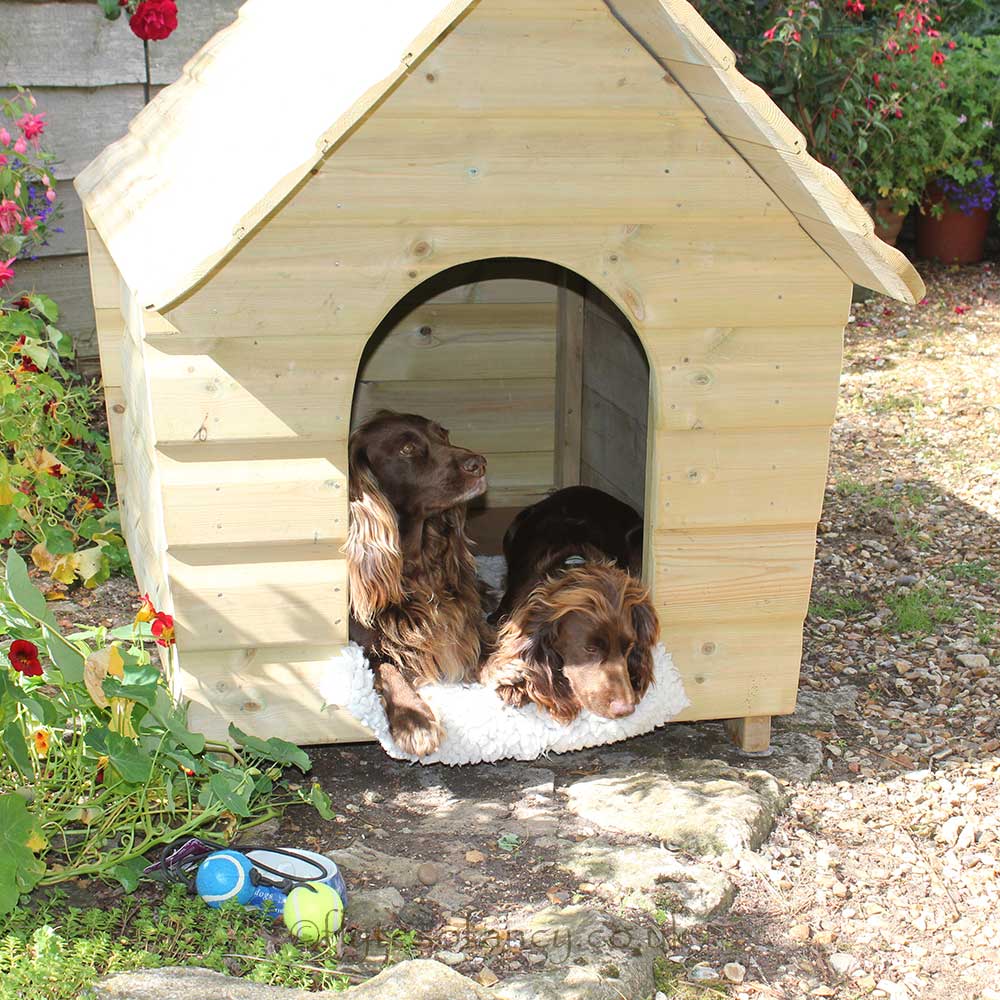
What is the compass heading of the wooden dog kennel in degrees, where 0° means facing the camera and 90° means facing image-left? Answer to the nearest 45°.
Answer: approximately 0°

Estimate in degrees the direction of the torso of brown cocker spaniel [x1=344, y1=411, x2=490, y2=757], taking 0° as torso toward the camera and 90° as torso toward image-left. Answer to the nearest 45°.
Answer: approximately 315°

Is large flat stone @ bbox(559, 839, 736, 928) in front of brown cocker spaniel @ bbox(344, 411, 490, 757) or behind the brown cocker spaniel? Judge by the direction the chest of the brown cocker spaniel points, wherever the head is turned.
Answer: in front

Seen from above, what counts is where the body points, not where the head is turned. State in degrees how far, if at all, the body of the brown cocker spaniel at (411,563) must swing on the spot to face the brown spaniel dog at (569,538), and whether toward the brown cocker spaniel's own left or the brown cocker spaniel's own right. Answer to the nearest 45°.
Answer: approximately 90° to the brown cocker spaniel's own left

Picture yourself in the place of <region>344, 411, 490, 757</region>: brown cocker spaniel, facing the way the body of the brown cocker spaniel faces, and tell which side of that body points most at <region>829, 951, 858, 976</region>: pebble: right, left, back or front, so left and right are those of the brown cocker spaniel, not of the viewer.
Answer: front

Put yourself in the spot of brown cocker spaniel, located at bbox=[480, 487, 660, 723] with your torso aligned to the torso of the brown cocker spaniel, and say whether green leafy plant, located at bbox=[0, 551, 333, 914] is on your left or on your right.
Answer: on your right

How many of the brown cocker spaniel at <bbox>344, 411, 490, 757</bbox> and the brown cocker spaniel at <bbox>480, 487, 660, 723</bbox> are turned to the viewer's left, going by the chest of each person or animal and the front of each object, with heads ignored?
0

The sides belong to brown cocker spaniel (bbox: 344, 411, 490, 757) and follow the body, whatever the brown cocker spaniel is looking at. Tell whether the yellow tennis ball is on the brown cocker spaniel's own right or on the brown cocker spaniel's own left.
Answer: on the brown cocker spaniel's own right

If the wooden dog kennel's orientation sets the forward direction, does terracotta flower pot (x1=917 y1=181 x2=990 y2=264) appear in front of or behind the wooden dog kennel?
behind
